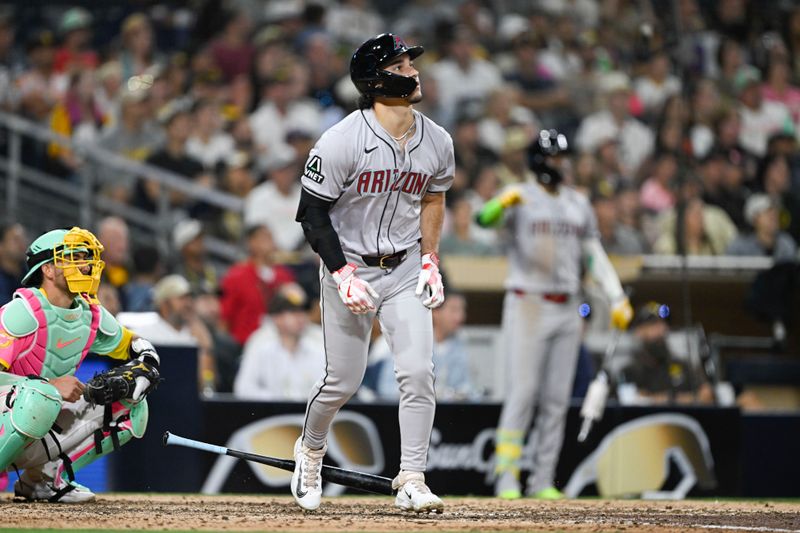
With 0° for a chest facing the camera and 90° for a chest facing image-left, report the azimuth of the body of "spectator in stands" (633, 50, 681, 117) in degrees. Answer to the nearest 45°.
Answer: approximately 0°

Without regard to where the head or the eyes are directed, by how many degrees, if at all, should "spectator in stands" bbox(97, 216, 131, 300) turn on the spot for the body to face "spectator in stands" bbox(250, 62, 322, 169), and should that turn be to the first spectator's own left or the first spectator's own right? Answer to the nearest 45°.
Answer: approximately 135° to the first spectator's own left

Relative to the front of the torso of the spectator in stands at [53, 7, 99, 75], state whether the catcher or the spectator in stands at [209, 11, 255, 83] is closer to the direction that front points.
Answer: the catcher

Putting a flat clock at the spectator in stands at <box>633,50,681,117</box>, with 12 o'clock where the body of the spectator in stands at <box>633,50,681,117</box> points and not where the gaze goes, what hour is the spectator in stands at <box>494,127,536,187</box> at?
the spectator in stands at <box>494,127,536,187</box> is roughly at 1 o'clock from the spectator in stands at <box>633,50,681,117</box>.

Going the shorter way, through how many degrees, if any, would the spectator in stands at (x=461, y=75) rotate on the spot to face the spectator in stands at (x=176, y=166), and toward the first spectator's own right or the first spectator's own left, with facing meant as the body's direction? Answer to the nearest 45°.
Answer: approximately 45° to the first spectator's own right

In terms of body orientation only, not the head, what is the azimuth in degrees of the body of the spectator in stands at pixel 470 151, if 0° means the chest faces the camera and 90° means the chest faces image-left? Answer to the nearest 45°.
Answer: approximately 0°

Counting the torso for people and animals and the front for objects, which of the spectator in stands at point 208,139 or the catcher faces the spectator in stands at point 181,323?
the spectator in stands at point 208,139
